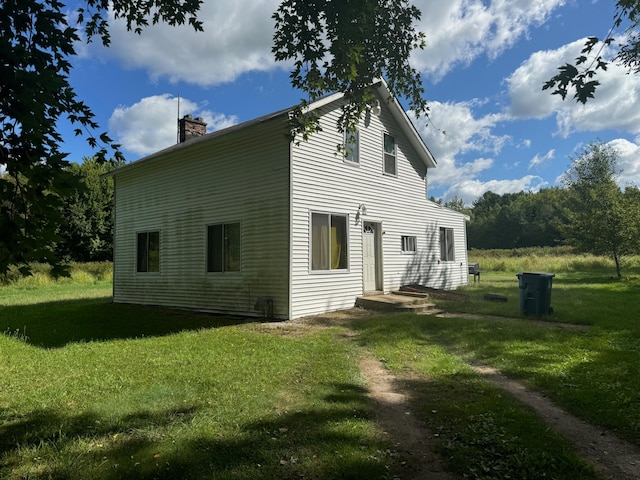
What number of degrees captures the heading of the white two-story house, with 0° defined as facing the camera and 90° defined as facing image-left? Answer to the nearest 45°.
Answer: approximately 315°

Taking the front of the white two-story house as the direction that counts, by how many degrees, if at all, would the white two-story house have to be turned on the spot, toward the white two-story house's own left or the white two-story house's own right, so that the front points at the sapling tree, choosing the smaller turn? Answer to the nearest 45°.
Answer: approximately 90° to the white two-story house's own left
